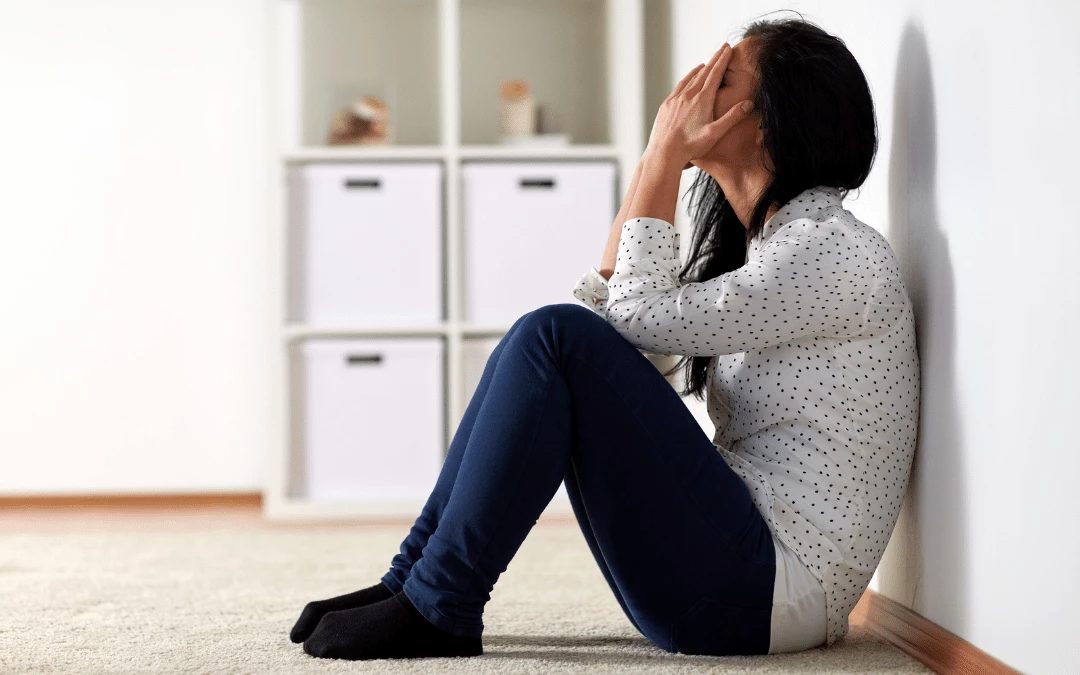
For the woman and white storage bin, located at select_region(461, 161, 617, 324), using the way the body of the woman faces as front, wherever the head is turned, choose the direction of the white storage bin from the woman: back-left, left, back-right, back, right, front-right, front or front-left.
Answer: right

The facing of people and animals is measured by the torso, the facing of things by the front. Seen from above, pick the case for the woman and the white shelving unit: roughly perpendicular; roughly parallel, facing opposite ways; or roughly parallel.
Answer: roughly perpendicular

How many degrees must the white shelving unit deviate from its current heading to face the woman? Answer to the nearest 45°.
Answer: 0° — it already faces them

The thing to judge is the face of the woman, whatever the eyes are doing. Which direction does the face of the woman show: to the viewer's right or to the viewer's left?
to the viewer's left

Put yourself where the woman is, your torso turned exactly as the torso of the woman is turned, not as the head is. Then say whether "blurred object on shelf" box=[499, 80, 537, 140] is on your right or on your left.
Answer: on your right

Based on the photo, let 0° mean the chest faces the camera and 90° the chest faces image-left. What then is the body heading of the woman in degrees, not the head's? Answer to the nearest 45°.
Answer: approximately 90°

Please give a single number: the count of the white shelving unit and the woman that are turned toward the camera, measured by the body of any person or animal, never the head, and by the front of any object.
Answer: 1
